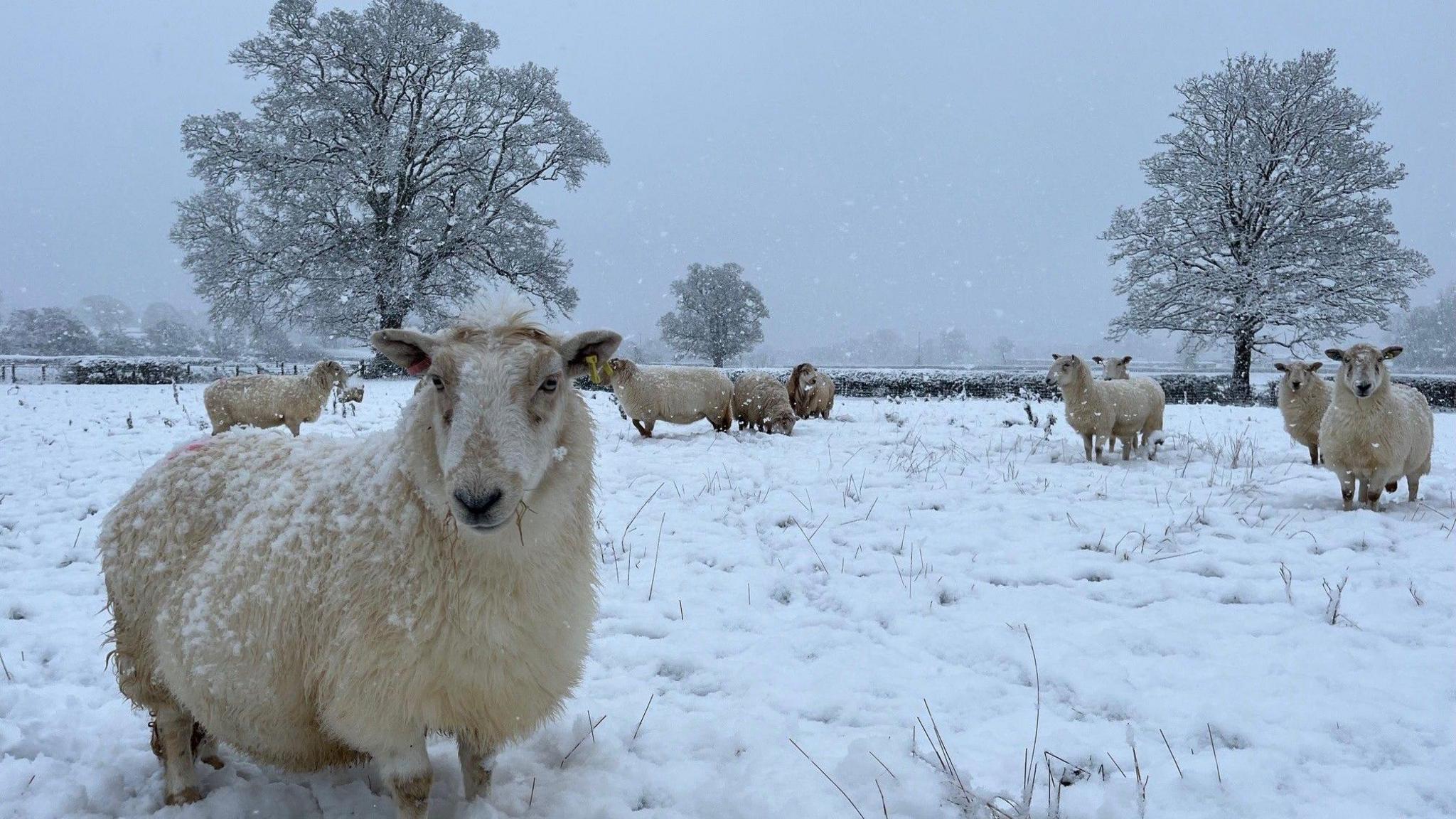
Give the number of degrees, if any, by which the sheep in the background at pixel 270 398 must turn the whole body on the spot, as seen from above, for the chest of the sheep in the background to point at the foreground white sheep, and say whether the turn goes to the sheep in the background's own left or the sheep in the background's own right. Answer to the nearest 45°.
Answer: approximately 90° to the sheep in the background's own right

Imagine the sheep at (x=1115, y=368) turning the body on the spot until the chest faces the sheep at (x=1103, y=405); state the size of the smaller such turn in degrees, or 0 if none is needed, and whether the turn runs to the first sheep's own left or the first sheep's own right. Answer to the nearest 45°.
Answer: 0° — it already faces it

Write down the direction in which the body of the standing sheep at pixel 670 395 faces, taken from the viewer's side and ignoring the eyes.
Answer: to the viewer's left

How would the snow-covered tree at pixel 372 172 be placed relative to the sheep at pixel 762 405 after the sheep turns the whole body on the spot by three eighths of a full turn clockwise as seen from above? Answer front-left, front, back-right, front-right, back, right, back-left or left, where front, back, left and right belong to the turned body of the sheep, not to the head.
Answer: front-right

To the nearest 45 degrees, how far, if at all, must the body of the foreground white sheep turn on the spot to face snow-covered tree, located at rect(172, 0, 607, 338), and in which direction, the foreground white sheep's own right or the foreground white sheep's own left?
approximately 135° to the foreground white sheep's own left

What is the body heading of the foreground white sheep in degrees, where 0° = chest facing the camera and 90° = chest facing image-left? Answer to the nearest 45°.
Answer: approximately 315°

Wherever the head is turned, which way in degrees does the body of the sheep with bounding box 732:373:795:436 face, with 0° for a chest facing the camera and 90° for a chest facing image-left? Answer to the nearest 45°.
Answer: approximately 315°

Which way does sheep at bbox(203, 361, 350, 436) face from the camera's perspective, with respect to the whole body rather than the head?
to the viewer's right
